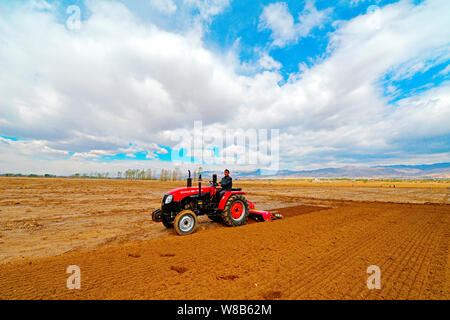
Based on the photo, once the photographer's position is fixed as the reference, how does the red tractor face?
facing the viewer and to the left of the viewer
